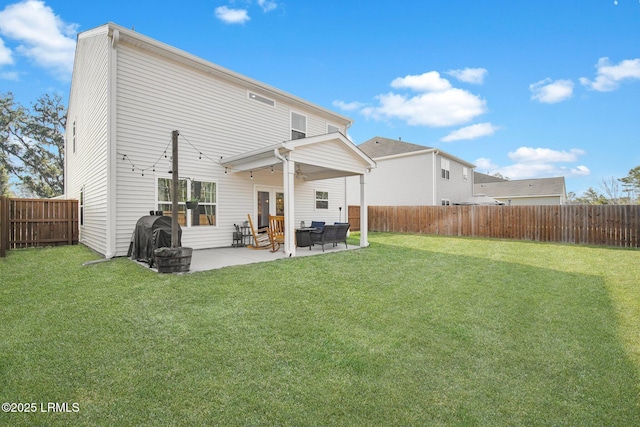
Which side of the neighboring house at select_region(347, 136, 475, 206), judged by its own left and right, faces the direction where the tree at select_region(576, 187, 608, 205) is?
right

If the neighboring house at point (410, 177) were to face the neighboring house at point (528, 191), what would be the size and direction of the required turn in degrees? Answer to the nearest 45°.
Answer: approximately 90° to its right

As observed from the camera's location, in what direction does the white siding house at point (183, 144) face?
facing away from the viewer and to the left of the viewer

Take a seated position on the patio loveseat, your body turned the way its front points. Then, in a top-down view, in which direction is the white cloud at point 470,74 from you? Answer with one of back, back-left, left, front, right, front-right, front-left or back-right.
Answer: right

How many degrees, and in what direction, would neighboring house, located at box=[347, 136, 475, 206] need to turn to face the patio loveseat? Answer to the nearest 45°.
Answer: approximately 135° to its left

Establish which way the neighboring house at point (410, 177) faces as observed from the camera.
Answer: facing away from the viewer and to the left of the viewer
